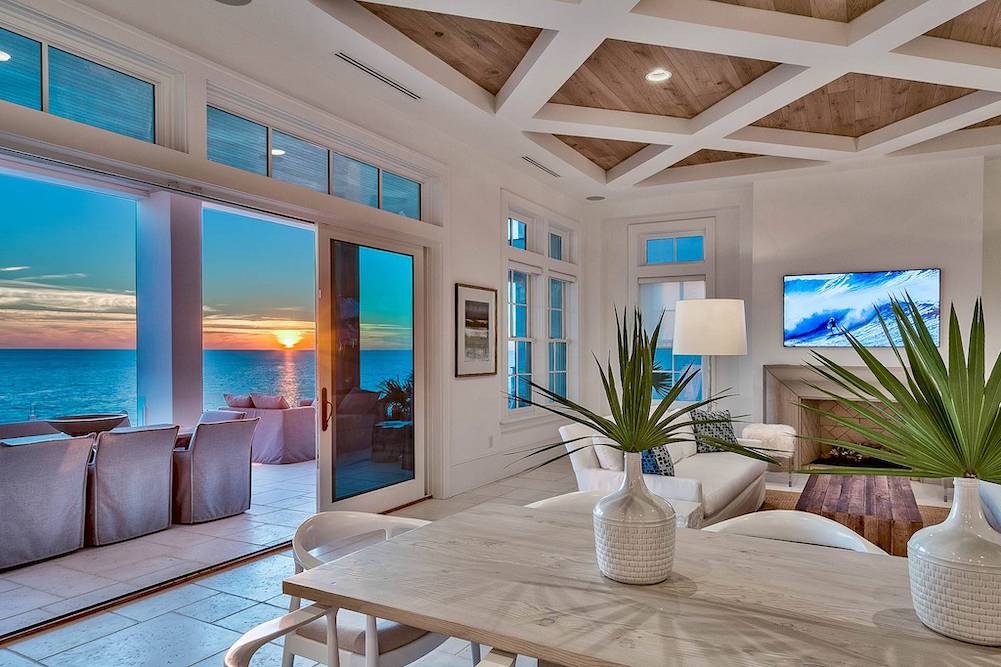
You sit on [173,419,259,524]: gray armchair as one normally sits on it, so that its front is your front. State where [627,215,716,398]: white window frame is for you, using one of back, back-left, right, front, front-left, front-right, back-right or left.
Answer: back-right

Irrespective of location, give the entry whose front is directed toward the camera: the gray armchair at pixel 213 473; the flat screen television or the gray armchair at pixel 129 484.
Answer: the flat screen television

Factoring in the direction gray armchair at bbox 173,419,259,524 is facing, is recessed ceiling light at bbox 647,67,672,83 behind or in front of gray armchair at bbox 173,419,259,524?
behind

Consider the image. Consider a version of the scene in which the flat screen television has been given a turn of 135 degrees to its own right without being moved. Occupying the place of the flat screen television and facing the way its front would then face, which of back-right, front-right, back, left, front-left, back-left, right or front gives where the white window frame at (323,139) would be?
left

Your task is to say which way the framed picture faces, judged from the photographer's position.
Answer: facing the viewer and to the right of the viewer

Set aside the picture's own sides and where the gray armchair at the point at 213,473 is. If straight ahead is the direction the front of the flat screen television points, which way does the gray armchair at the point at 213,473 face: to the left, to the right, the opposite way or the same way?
to the right

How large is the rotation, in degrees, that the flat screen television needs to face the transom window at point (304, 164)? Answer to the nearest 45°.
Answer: approximately 45° to its right

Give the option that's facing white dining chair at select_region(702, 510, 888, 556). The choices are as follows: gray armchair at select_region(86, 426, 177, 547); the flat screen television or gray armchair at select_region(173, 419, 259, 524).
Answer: the flat screen television

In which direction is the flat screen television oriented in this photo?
toward the camera

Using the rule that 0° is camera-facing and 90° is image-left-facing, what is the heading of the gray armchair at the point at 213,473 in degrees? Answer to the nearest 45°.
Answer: approximately 135°

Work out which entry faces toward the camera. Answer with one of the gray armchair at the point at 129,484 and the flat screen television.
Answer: the flat screen television

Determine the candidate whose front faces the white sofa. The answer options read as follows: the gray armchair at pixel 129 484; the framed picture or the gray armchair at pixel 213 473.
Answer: the framed picture

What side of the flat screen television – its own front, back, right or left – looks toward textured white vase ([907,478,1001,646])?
front

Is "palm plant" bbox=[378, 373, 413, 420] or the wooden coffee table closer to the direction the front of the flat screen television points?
the wooden coffee table

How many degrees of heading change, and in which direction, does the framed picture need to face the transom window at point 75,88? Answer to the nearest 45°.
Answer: approximately 90° to its right

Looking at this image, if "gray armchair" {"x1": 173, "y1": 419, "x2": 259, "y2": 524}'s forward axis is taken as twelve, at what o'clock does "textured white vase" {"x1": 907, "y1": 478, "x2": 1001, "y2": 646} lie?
The textured white vase is roughly at 7 o'clock from the gray armchair.

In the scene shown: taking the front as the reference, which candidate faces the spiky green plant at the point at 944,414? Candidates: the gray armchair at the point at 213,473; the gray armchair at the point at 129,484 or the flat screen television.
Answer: the flat screen television

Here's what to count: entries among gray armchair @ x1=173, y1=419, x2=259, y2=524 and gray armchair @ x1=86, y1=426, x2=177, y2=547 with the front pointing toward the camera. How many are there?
0

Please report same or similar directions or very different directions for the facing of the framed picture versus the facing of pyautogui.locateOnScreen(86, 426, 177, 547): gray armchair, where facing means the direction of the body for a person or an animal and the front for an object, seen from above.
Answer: very different directions

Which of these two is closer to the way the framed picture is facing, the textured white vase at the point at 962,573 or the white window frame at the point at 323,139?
the textured white vase
